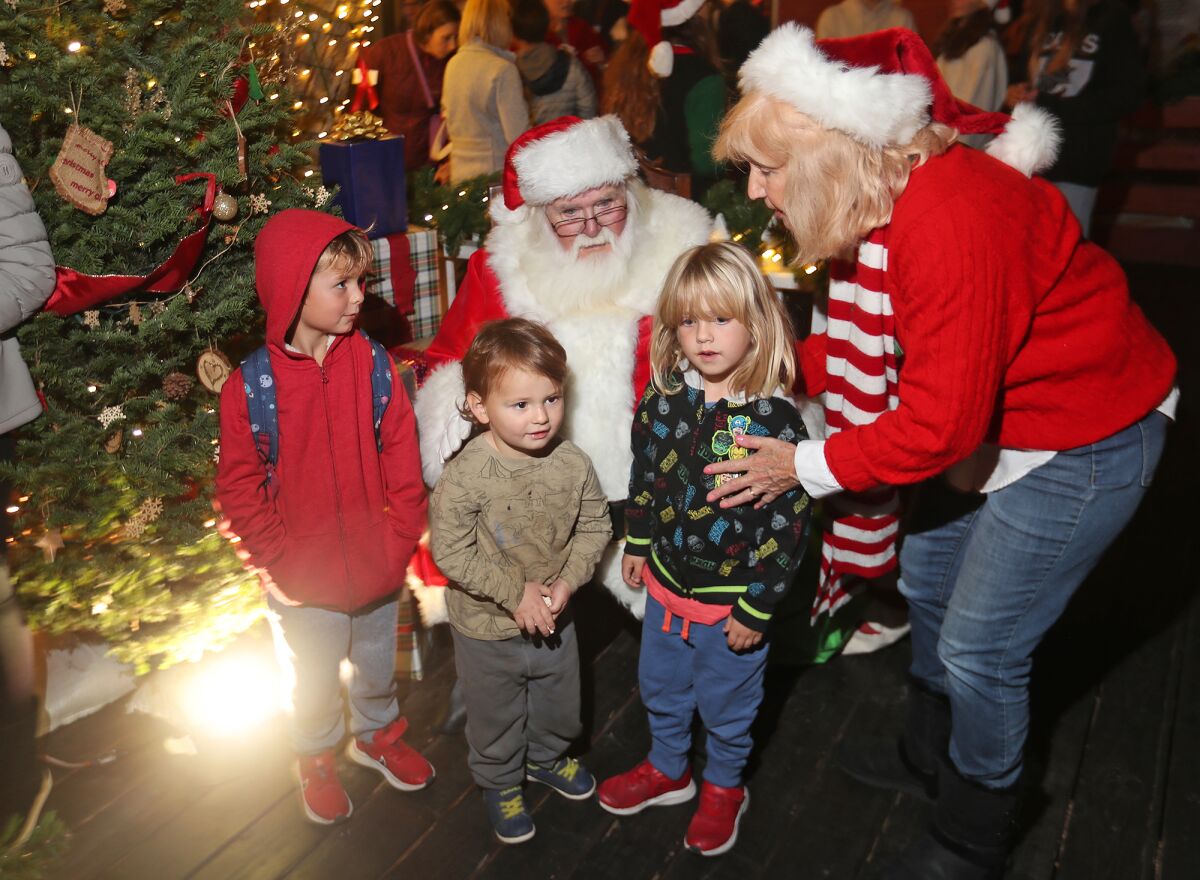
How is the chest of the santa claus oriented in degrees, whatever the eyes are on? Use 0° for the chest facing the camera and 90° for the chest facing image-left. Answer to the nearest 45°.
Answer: approximately 0°

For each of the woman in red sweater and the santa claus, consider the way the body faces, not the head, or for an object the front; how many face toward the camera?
1

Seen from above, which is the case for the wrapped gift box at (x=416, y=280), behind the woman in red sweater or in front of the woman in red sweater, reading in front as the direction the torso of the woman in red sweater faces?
in front

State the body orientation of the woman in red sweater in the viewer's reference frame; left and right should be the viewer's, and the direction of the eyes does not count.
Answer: facing to the left of the viewer

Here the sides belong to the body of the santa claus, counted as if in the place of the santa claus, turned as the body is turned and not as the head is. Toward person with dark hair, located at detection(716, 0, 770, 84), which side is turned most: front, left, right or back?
back

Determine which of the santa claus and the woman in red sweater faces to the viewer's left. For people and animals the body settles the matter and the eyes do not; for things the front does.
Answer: the woman in red sweater

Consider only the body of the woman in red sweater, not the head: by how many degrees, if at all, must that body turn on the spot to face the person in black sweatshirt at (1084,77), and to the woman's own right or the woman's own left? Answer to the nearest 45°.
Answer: approximately 90° to the woman's own right

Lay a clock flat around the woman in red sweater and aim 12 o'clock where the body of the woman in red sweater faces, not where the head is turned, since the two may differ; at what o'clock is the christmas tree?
The christmas tree is roughly at 12 o'clock from the woman in red sweater.

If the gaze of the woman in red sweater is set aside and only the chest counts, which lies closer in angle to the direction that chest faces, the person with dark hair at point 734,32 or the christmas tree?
the christmas tree

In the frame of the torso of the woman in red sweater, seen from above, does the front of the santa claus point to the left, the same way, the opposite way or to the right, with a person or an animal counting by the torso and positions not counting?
to the left

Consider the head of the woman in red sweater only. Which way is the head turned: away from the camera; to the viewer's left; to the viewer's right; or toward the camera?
to the viewer's left

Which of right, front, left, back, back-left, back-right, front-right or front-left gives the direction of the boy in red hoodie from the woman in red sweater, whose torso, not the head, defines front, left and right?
front

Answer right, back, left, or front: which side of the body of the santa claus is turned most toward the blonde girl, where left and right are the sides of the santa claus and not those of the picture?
front
